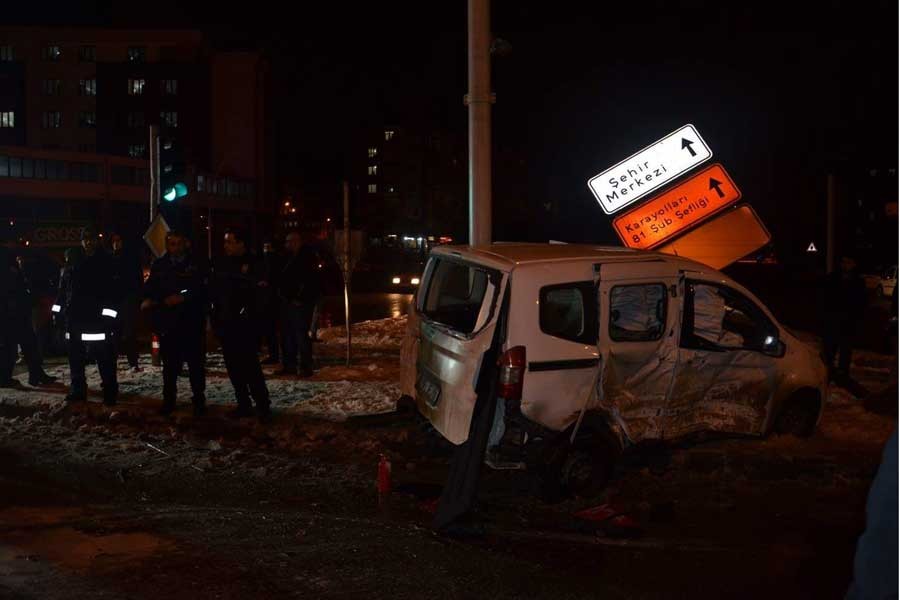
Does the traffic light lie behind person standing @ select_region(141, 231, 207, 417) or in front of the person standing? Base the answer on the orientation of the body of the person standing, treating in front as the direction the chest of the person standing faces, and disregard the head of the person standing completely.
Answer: behind

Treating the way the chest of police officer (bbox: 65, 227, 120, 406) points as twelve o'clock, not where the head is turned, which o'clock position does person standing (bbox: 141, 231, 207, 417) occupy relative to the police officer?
The person standing is roughly at 9 o'clock from the police officer.

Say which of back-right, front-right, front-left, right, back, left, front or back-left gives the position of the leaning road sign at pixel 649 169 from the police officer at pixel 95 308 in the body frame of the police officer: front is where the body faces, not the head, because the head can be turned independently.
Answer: back-left

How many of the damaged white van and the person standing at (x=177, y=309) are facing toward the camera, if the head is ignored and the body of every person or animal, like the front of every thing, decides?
1

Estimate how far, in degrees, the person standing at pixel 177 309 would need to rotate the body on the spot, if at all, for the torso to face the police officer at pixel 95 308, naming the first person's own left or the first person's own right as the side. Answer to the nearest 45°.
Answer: approximately 135° to the first person's own right

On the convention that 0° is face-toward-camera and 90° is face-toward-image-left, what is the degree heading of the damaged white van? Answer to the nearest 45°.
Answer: approximately 225°

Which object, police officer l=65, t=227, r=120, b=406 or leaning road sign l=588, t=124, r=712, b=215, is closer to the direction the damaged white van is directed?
the leaning road sign

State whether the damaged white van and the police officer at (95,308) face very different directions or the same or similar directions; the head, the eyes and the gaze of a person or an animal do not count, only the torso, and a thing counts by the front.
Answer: very different directions

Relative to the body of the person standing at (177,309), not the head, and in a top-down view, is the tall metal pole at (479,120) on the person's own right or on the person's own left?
on the person's own left
